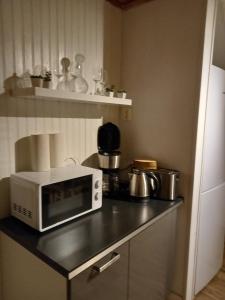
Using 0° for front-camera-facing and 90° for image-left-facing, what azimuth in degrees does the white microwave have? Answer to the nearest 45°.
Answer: approximately 315°

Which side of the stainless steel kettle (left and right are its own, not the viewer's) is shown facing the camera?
left

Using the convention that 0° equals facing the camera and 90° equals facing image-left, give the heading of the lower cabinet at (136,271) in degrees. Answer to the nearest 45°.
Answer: approximately 315°

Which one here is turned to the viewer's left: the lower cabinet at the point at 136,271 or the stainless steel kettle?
the stainless steel kettle

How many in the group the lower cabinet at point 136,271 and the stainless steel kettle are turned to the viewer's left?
1

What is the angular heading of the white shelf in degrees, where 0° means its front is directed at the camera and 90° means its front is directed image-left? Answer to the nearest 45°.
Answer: approximately 315°

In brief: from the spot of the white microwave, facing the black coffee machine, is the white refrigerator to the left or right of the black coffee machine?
right

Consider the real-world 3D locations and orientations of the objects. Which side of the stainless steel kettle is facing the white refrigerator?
back
